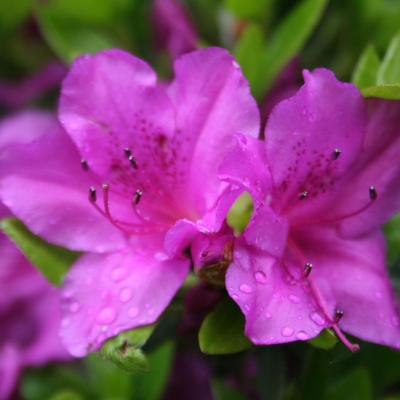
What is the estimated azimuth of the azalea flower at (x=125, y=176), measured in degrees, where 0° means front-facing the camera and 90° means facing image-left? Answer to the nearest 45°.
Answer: approximately 45°
